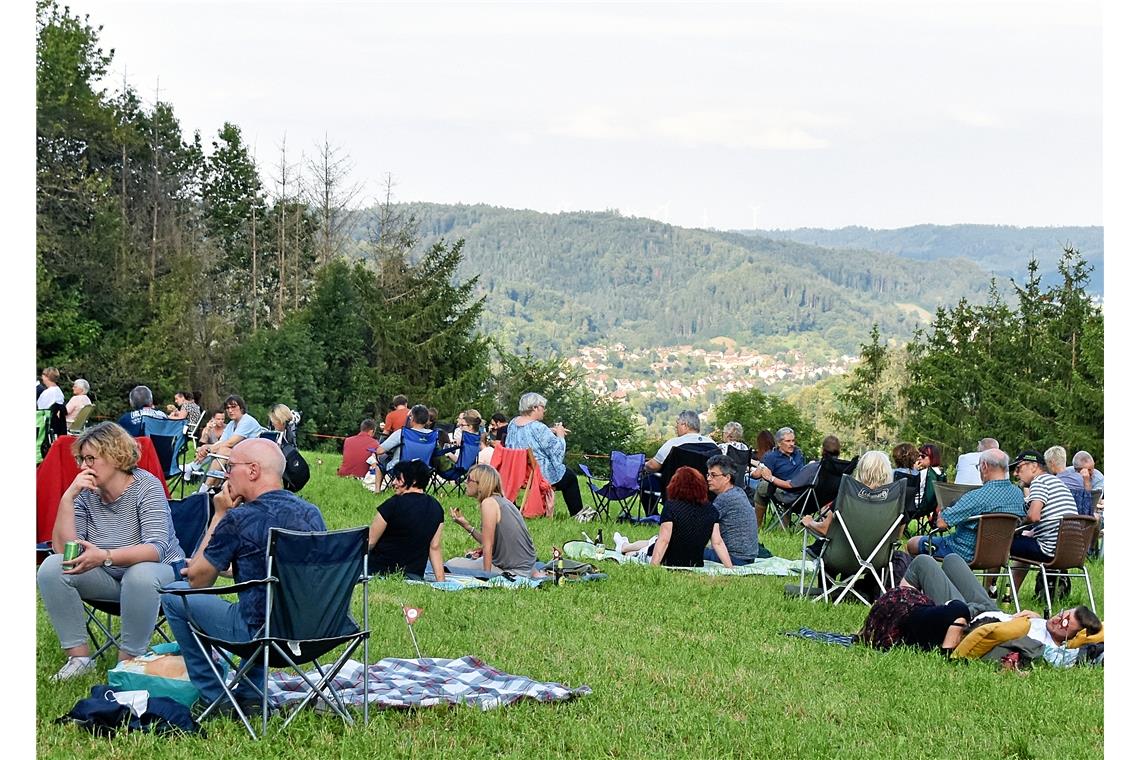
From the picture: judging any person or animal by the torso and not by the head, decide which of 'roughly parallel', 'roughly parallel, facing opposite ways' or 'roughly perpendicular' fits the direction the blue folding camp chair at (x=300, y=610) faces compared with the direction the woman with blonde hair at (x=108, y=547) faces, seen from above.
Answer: roughly perpendicular

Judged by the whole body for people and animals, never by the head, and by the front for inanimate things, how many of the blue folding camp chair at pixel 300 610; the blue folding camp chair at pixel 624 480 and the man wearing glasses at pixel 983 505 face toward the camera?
0

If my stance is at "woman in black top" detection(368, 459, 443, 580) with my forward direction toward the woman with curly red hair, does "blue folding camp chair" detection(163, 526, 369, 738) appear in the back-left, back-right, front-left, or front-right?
back-right

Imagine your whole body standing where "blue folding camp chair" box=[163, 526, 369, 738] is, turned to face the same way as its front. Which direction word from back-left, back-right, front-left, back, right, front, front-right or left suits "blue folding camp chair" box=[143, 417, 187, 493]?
front-right

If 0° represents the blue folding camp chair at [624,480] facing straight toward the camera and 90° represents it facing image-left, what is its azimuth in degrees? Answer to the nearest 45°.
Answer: approximately 135°

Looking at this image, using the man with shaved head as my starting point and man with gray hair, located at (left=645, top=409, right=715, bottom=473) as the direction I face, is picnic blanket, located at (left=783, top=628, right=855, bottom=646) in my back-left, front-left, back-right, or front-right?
front-right

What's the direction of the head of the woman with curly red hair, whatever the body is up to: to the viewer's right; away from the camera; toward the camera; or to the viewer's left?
away from the camera

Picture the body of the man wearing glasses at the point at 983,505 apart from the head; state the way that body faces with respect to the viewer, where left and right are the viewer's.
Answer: facing away from the viewer and to the left of the viewer

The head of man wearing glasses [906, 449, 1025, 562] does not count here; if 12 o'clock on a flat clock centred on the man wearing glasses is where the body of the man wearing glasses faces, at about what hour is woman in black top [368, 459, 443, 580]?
The woman in black top is roughly at 10 o'clock from the man wearing glasses.

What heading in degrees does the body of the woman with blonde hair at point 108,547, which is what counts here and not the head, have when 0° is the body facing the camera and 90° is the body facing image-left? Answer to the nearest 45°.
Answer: approximately 45°

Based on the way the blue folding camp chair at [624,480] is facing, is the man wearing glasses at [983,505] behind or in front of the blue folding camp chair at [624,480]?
behind

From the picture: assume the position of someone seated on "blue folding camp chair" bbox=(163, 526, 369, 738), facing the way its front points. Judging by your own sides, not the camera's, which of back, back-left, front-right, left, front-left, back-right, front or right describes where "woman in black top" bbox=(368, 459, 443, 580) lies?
front-right

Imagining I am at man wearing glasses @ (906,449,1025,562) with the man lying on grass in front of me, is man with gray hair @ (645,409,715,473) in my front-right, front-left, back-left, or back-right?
back-right
